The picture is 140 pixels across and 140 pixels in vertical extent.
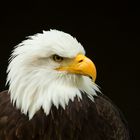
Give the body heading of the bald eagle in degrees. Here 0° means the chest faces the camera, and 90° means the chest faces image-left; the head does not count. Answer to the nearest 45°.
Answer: approximately 315°
